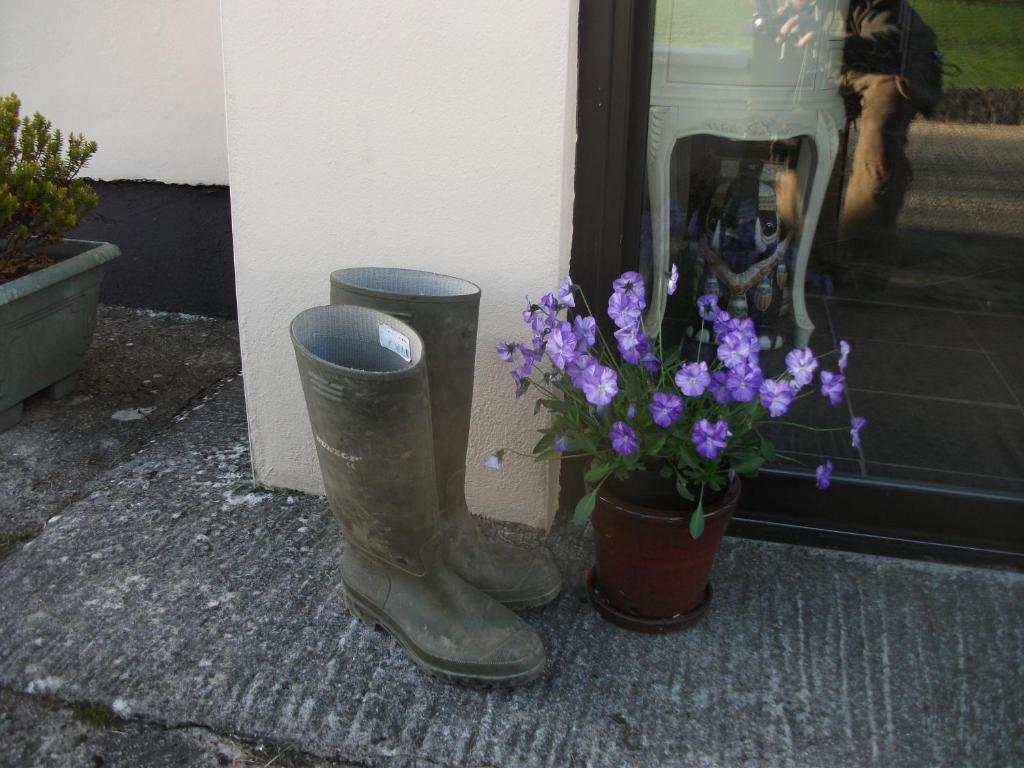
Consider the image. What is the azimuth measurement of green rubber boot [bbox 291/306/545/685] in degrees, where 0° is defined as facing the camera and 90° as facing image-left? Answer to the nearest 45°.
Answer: approximately 315°

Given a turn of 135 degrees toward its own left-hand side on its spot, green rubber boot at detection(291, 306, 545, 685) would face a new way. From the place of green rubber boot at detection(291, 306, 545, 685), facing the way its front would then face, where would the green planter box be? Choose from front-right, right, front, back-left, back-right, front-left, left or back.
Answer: front-left
